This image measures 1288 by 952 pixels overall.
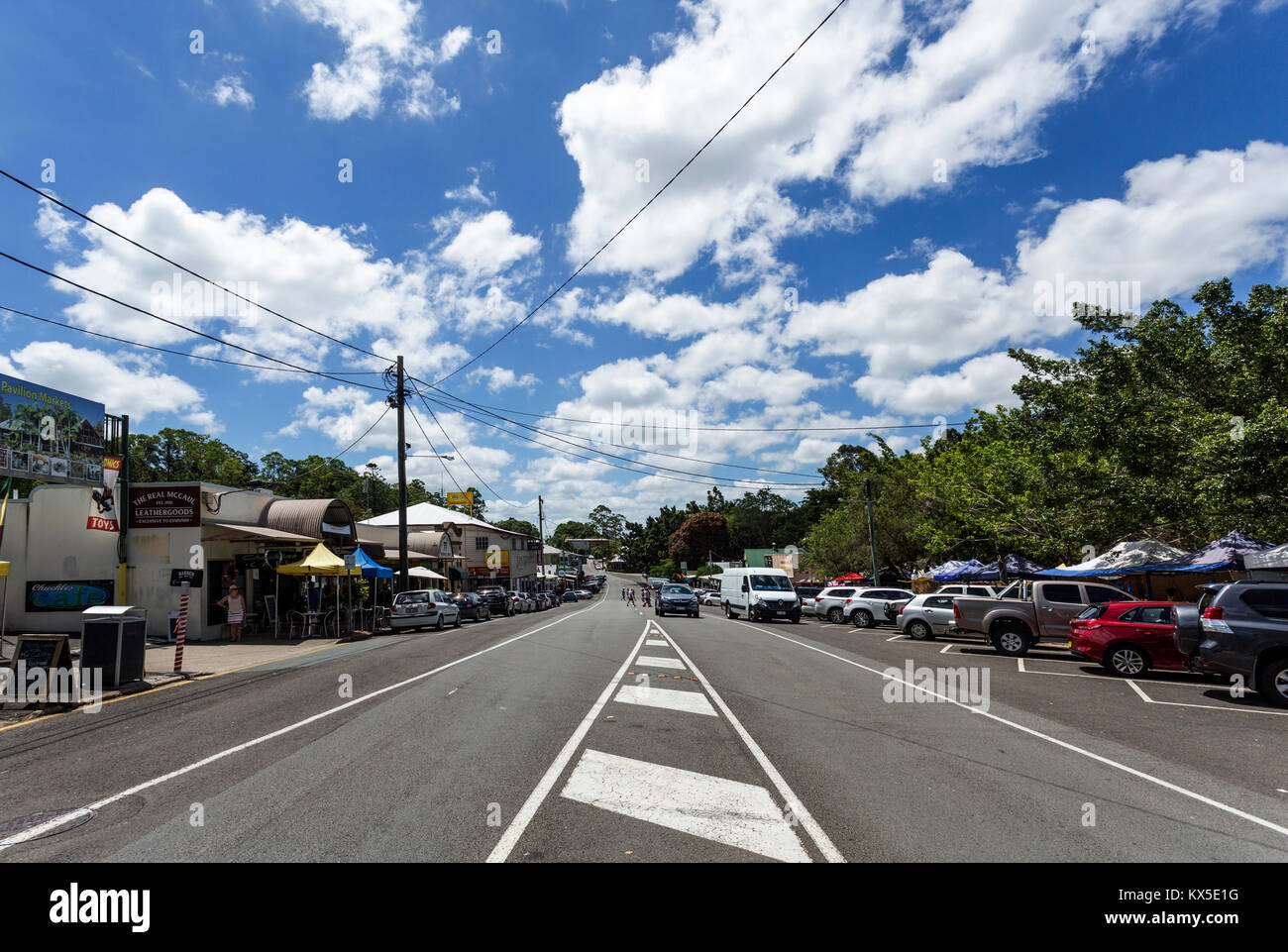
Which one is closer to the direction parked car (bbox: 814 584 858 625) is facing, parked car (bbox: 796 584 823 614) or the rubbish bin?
the parked car

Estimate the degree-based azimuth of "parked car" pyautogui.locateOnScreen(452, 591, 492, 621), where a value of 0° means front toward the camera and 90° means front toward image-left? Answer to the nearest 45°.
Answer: approximately 225°

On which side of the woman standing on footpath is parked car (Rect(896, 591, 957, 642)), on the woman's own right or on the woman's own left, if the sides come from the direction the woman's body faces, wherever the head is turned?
on the woman's own left

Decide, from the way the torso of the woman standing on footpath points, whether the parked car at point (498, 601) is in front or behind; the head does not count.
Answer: behind
